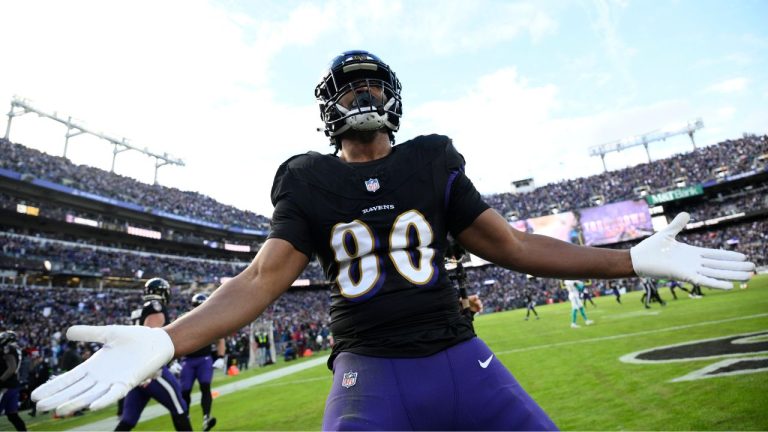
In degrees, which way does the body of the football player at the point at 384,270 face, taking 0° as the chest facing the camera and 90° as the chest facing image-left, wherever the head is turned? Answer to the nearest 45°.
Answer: approximately 0°

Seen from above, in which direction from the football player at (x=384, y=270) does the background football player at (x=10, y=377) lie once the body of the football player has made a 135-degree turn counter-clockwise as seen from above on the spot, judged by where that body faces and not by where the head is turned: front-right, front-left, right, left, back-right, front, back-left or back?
left

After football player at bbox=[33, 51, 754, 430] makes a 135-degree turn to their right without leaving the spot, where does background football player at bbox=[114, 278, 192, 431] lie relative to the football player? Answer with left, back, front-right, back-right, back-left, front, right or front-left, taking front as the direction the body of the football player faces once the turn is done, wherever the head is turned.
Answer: front
